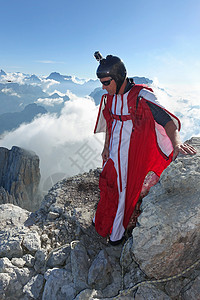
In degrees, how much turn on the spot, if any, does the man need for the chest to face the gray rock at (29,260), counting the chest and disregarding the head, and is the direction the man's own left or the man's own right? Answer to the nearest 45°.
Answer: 0° — they already face it

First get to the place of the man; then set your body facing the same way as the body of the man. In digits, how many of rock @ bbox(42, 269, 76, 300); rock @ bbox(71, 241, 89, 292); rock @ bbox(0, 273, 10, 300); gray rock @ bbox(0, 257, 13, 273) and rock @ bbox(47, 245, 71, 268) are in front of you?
5

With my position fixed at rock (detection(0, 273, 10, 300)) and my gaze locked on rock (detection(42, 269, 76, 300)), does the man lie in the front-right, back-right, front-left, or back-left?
front-left

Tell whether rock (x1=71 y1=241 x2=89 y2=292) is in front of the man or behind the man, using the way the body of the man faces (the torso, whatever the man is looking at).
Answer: in front

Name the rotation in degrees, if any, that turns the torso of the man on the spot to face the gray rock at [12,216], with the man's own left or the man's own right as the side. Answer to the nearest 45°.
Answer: approximately 45° to the man's own right

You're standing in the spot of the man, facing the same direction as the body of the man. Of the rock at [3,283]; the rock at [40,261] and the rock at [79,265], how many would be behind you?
0

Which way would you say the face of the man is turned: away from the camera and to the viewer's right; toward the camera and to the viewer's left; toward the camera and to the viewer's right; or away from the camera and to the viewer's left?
toward the camera and to the viewer's left

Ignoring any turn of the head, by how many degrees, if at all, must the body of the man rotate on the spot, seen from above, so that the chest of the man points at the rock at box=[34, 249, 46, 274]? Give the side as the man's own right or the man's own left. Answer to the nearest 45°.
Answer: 0° — they already face it

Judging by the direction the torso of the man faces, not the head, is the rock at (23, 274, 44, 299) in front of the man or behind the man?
in front

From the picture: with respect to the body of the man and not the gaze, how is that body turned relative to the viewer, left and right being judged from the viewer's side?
facing the viewer and to the left of the viewer

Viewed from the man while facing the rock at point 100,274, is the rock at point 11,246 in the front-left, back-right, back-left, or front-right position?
front-right

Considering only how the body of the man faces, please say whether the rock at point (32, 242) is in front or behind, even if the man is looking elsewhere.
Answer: in front

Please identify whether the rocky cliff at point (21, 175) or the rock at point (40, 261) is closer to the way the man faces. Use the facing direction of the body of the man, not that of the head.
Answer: the rock

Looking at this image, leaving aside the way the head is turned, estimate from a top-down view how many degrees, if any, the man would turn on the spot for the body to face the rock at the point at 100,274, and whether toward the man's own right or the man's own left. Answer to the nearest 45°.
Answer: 0° — they already face it
